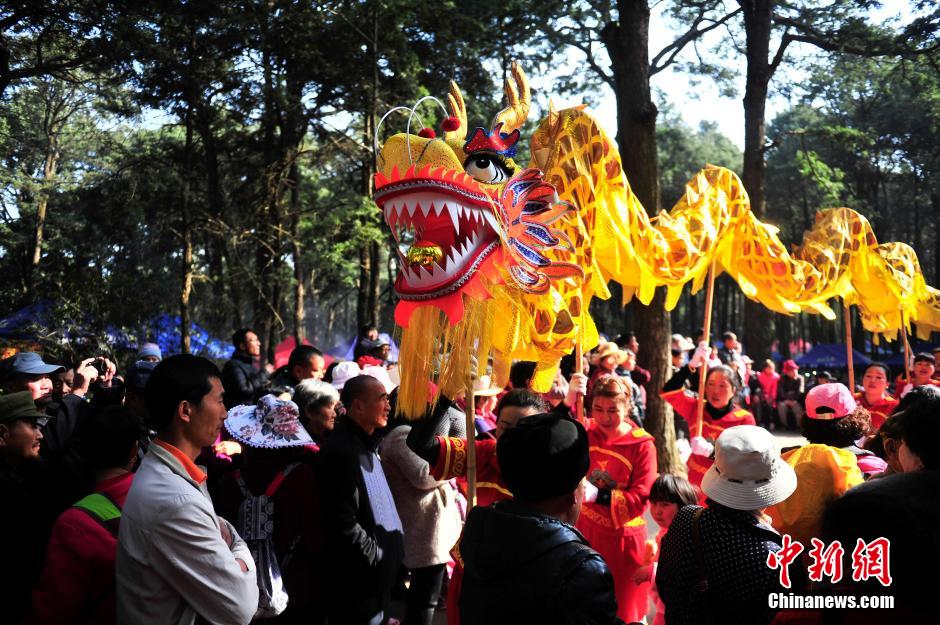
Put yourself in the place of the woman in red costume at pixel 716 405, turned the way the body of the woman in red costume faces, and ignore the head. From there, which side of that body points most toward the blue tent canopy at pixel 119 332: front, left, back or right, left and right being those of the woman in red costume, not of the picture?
right

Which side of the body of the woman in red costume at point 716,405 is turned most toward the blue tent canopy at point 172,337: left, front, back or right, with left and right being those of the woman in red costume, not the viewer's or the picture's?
right

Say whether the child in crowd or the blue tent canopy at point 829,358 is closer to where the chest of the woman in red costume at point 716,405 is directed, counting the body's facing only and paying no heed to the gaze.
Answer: the child in crowd

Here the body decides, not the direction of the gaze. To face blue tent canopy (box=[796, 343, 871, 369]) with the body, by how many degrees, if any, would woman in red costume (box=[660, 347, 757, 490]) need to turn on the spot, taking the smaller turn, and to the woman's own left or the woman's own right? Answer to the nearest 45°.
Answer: approximately 135° to the woman's own right

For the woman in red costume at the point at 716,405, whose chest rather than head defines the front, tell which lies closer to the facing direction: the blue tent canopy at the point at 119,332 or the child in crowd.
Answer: the child in crowd

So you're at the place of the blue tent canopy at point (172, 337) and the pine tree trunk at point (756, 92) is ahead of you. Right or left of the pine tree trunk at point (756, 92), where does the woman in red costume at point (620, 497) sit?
right

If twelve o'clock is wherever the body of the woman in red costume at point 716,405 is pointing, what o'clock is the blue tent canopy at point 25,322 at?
The blue tent canopy is roughly at 2 o'clock from the woman in red costume.

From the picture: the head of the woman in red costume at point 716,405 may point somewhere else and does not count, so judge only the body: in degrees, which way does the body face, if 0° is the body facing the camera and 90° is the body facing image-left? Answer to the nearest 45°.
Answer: approximately 45°

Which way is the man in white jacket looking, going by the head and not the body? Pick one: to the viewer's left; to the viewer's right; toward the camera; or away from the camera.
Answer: to the viewer's right

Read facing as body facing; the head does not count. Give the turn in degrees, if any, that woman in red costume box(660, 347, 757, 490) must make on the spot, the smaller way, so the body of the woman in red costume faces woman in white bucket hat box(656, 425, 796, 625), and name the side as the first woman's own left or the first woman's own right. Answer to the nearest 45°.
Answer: approximately 45° to the first woman's own left

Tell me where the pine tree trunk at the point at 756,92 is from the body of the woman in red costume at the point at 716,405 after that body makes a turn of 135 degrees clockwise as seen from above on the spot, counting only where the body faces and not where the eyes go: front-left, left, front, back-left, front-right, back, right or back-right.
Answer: front

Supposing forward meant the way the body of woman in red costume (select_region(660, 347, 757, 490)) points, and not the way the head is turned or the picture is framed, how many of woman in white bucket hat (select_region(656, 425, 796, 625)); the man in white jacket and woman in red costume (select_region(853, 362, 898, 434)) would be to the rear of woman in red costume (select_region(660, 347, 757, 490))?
1

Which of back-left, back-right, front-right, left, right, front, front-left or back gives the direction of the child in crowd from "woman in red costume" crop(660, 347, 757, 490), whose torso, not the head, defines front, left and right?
front-left
